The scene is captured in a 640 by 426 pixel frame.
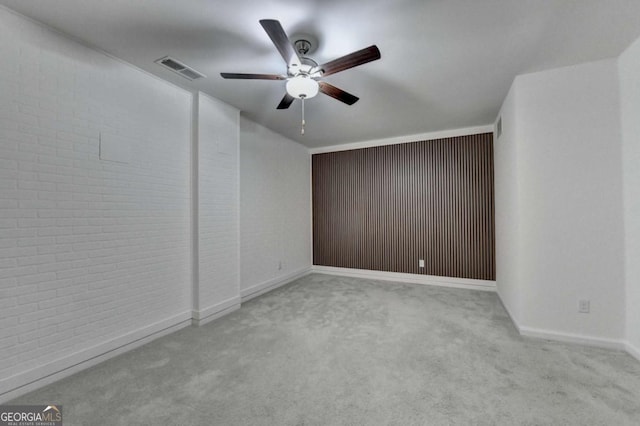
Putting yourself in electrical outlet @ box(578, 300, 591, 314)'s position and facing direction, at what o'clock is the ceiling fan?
The ceiling fan is roughly at 1 o'clock from the electrical outlet.
